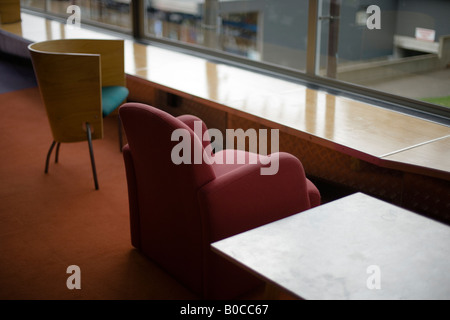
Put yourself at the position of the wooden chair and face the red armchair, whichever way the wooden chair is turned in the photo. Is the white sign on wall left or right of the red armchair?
left

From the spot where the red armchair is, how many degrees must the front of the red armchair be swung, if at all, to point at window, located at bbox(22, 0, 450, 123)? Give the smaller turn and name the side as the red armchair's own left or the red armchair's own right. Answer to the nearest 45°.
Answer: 0° — it already faces it

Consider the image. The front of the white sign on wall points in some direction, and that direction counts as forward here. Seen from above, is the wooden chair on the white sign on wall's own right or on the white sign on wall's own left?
on the white sign on wall's own right

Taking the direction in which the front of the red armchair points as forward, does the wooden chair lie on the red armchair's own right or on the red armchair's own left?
on the red armchair's own left

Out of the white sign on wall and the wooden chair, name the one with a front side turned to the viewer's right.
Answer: the wooden chair

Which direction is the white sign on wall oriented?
toward the camera

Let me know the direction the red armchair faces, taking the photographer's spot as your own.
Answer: facing away from the viewer and to the right of the viewer

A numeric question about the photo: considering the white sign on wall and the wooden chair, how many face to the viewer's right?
1

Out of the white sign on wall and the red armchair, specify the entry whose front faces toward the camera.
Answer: the white sign on wall

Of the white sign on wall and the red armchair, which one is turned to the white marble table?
the white sign on wall

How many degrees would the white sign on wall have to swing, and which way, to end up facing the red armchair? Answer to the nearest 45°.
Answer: approximately 45° to its right

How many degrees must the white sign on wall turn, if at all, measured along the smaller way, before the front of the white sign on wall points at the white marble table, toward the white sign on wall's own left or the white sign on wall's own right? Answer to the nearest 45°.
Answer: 0° — it already faces it

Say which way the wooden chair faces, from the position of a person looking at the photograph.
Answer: facing to the right of the viewer

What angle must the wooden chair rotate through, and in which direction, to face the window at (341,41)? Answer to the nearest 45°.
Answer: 0° — it already faces it

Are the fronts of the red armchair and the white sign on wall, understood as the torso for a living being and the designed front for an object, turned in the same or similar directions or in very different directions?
very different directions

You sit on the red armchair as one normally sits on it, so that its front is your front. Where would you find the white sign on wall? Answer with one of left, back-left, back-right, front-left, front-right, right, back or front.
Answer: front
